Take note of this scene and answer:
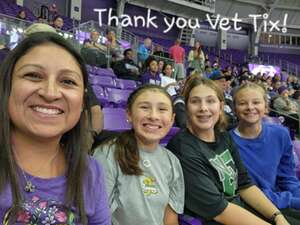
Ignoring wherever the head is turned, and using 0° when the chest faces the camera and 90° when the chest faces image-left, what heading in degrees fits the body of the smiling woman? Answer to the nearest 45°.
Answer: approximately 0°

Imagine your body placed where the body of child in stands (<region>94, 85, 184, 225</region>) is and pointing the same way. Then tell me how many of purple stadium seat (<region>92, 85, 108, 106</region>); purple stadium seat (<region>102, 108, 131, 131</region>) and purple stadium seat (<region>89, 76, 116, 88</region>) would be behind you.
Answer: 3

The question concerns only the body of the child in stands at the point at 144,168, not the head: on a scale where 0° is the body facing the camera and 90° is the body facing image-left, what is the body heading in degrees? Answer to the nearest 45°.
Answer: approximately 0°

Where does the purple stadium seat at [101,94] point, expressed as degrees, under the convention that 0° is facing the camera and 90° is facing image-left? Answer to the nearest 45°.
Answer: approximately 315°

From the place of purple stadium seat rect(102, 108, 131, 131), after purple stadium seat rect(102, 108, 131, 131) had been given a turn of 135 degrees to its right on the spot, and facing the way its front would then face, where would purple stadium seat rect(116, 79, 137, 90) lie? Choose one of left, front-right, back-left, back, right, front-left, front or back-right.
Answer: right

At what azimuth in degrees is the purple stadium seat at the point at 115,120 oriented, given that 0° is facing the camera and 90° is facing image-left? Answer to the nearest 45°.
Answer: approximately 315°

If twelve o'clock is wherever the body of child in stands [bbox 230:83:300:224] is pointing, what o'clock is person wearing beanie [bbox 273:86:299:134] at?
The person wearing beanie is roughly at 6 o'clock from the child in stands.
